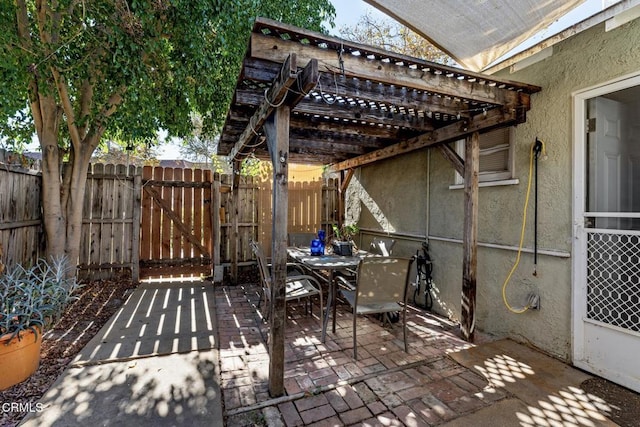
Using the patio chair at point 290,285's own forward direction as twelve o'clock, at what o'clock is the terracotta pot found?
The terracotta pot is roughly at 5 o'clock from the patio chair.

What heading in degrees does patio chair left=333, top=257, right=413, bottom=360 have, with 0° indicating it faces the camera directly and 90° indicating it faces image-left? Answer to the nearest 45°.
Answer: approximately 135°

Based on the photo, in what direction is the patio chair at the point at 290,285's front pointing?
to the viewer's right

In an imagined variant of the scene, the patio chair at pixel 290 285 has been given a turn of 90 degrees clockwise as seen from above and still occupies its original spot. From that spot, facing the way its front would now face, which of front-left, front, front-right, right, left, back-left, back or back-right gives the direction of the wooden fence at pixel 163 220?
back-right

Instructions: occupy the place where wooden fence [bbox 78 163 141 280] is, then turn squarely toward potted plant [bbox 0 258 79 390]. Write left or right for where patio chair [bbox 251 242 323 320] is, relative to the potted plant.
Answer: left

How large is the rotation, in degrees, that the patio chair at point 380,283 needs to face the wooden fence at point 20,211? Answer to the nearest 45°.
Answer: approximately 45° to its left

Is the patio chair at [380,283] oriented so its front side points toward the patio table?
yes

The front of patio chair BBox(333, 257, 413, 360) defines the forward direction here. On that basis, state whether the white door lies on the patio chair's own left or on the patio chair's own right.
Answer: on the patio chair's own right

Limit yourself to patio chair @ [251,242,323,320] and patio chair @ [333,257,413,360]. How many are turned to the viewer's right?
1

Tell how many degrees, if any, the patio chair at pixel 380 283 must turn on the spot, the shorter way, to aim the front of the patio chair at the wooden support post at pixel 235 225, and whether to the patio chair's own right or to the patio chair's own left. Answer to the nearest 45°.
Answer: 0° — it already faces it

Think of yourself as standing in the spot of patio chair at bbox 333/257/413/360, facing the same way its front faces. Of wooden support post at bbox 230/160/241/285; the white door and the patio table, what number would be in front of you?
2

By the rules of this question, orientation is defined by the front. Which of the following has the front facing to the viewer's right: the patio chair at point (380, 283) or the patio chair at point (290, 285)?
the patio chair at point (290, 285)
